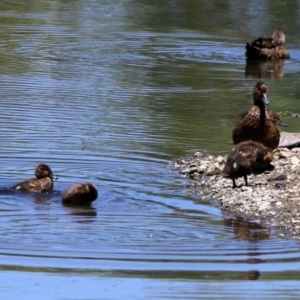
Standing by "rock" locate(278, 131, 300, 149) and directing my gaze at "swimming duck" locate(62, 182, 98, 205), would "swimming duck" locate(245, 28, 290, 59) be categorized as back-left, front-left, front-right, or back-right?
back-right

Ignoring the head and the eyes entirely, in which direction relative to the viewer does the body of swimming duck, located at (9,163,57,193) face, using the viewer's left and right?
facing to the right of the viewer

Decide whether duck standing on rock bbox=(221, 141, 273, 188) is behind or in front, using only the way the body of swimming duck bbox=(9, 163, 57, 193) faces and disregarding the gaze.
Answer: in front

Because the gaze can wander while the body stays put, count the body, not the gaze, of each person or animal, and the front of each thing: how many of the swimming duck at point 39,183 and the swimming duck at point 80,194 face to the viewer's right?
2

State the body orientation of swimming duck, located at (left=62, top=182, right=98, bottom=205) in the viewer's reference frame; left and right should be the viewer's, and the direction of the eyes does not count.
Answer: facing to the right of the viewer

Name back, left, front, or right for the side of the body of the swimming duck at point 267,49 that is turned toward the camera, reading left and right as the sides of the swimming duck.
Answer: right

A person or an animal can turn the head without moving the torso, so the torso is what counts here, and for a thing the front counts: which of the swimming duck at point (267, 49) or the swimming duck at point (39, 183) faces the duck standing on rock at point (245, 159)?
the swimming duck at point (39, 183)

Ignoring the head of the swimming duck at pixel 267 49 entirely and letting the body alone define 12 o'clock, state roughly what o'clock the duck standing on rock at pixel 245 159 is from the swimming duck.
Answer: The duck standing on rock is roughly at 3 o'clock from the swimming duck.

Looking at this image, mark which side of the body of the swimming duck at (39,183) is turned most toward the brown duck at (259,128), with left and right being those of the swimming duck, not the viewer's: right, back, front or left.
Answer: front
